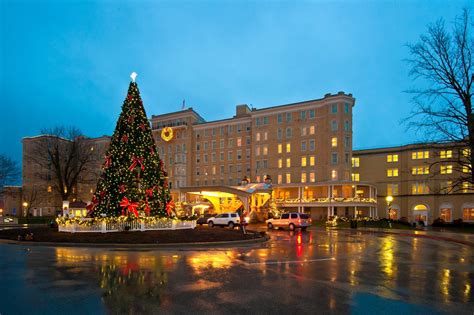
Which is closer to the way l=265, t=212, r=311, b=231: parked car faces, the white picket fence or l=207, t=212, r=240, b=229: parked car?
the parked car

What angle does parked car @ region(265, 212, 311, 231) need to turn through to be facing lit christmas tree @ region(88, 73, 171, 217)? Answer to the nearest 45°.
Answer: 0° — it already faces it

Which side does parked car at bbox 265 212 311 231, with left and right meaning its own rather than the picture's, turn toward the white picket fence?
left

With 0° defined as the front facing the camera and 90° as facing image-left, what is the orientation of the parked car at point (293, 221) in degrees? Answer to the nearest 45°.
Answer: approximately 135°
